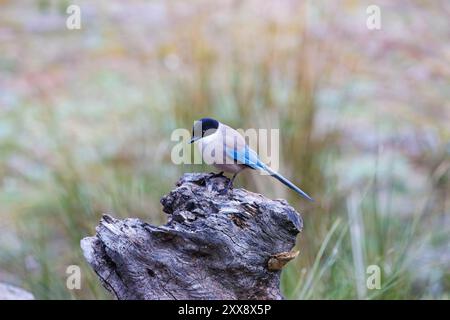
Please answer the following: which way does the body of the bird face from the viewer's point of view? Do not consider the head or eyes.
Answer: to the viewer's left
